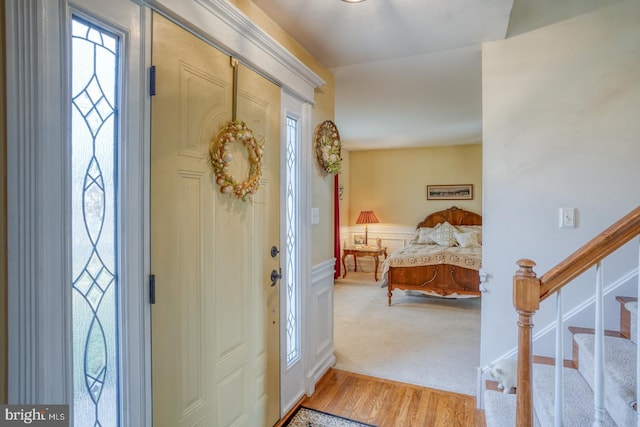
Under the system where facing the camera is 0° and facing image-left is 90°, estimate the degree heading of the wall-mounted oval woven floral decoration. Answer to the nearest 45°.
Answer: approximately 315°

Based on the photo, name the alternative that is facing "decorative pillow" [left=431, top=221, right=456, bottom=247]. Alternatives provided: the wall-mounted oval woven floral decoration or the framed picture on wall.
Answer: the framed picture on wall

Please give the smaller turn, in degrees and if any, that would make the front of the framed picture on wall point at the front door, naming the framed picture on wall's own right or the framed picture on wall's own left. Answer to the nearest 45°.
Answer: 0° — it already faces it

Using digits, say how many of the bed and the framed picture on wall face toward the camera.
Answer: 2

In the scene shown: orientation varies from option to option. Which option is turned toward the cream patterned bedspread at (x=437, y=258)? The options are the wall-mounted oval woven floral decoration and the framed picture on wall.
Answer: the framed picture on wall

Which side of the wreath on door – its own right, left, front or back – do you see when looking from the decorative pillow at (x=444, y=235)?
left

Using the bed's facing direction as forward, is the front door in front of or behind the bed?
in front

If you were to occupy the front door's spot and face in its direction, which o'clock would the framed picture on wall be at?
The framed picture on wall is roughly at 9 o'clock from the front door.

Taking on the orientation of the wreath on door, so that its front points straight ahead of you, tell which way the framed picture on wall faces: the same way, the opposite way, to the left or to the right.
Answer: to the right

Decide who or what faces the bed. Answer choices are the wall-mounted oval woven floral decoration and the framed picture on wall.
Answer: the framed picture on wall

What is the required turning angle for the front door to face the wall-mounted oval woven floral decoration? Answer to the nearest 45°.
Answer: approximately 90° to its left

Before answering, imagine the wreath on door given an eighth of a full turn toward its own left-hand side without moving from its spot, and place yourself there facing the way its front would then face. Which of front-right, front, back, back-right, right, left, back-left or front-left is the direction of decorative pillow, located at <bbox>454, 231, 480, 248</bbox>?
front-left

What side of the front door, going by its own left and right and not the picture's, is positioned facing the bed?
left
